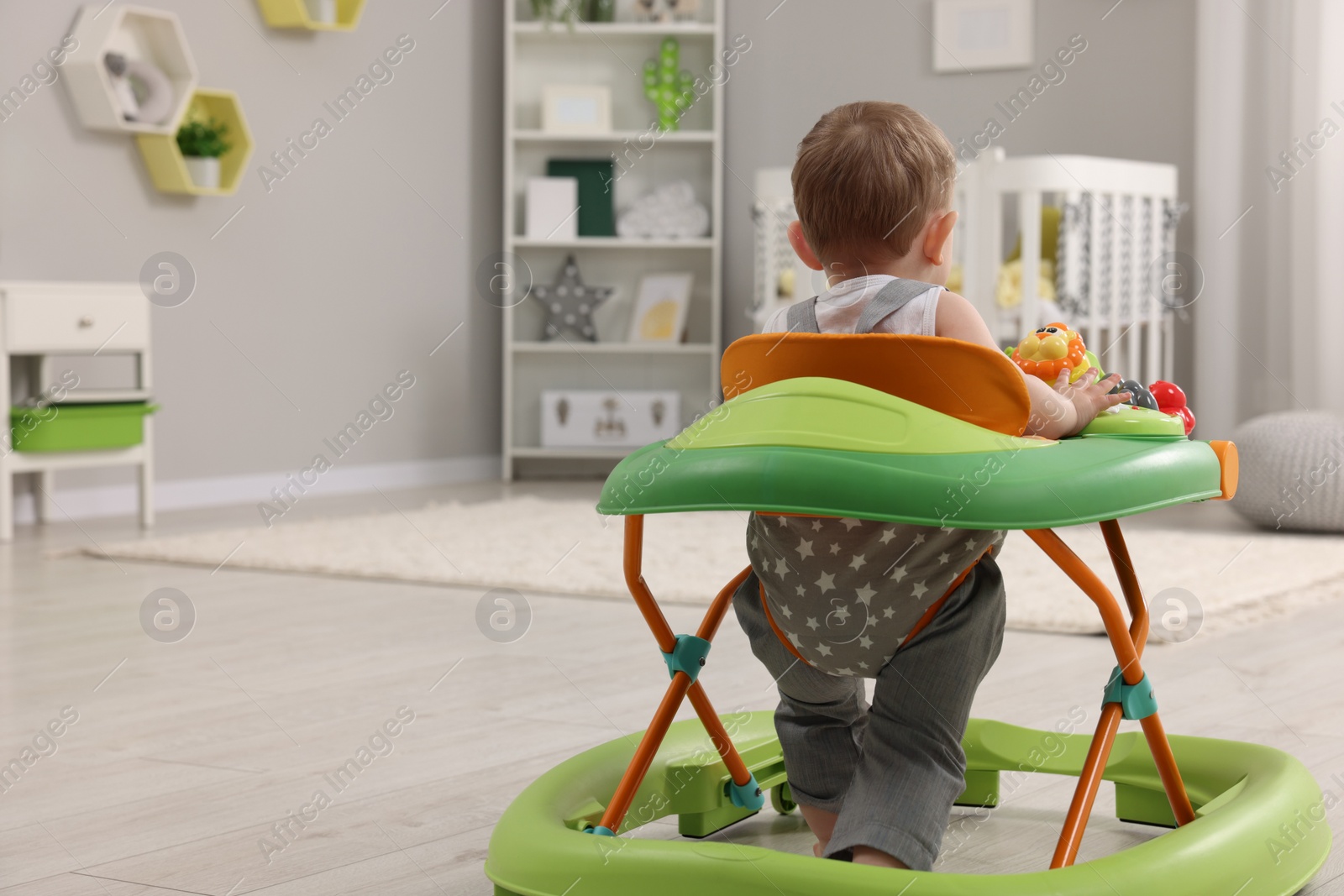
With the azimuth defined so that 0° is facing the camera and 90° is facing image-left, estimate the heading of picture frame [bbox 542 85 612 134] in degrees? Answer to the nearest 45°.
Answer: approximately 0°

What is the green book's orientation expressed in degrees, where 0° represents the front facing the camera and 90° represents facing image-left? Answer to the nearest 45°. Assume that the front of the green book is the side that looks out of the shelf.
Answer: approximately 0°

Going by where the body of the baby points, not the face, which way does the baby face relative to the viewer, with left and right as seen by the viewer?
facing away from the viewer and to the right of the viewer

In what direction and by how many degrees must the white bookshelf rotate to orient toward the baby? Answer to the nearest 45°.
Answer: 0° — it already faces them

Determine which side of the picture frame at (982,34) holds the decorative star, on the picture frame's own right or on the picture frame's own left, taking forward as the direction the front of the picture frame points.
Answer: on the picture frame's own right
